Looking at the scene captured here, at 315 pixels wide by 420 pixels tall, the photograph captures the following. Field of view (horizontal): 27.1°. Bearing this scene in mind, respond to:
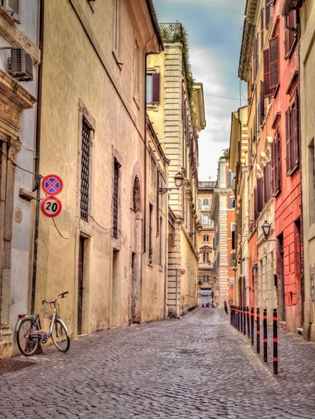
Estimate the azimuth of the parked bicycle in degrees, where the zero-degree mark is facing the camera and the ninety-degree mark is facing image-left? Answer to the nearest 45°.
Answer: approximately 225°

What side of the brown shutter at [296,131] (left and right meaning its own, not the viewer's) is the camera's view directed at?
left

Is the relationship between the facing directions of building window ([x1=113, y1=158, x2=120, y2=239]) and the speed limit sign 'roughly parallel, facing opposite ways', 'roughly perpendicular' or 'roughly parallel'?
roughly perpendicular

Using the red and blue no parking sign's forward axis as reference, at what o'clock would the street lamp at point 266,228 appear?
The street lamp is roughly at 7 o'clock from the red and blue no parking sign.

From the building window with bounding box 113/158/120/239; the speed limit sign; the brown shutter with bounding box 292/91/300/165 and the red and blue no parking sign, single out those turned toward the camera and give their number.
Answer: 2

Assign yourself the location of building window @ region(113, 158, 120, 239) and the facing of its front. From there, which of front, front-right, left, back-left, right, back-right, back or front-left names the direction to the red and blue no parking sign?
right

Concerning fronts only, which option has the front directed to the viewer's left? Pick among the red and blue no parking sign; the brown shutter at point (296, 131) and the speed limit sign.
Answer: the brown shutter

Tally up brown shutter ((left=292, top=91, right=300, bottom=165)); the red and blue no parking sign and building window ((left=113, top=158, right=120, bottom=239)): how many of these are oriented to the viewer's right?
1

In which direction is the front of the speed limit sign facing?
toward the camera

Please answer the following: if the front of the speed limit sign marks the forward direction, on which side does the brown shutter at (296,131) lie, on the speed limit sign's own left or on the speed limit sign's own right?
on the speed limit sign's own left

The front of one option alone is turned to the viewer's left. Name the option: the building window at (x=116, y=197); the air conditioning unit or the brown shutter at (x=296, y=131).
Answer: the brown shutter

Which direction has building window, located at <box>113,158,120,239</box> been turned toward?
to the viewer's right

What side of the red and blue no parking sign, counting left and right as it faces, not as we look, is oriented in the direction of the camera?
front

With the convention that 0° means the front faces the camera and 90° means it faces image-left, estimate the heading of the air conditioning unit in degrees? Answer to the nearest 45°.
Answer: approximately 315°

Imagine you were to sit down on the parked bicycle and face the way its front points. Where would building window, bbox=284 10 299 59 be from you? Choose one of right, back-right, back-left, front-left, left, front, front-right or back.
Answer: front

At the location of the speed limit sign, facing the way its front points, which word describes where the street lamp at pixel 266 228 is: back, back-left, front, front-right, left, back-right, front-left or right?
back-left
